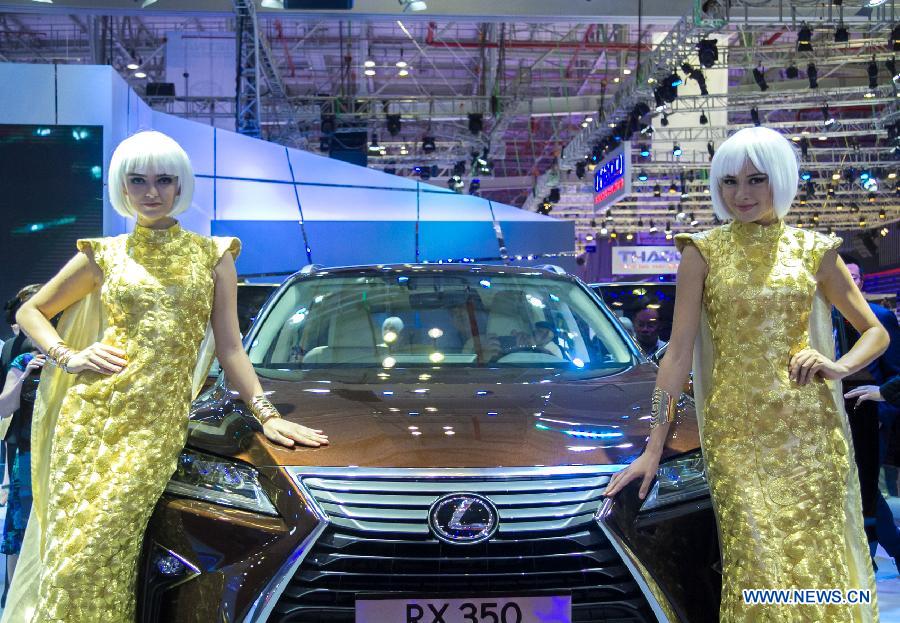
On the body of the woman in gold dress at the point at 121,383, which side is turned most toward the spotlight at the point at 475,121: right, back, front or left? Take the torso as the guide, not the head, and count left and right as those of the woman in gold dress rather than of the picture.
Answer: back

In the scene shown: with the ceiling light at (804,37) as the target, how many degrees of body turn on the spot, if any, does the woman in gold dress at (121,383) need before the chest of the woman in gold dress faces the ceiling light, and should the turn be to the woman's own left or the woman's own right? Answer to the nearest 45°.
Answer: approximately 135° to the woman's own left

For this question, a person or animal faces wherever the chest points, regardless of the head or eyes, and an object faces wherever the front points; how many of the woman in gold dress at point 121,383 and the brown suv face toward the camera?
2

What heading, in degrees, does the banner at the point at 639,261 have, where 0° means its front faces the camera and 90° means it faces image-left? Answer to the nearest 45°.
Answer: approximately 0°

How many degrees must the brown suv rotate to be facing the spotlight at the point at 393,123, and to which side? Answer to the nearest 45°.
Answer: approximately 180°

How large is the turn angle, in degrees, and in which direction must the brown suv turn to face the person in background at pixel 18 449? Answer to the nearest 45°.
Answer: approximately 135° to its right

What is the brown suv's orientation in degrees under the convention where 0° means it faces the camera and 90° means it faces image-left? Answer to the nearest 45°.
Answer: approximately 0°

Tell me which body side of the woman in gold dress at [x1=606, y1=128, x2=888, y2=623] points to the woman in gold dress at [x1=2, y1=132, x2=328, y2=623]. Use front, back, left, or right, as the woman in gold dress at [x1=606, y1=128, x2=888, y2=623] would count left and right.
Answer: right
